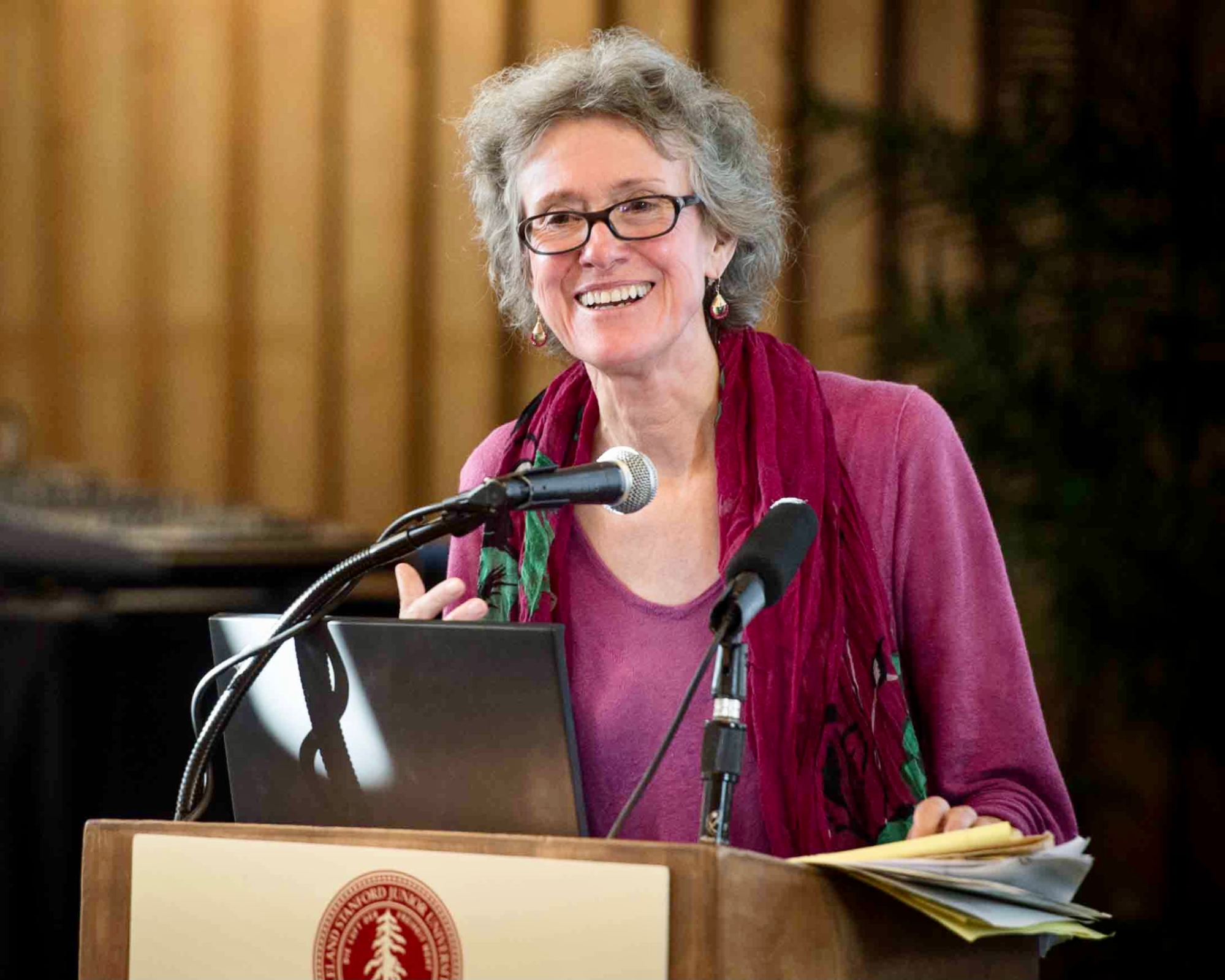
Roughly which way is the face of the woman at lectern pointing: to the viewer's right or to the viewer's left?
to the viewer's left

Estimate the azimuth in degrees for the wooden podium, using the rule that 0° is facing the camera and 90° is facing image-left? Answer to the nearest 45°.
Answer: approximately 45°

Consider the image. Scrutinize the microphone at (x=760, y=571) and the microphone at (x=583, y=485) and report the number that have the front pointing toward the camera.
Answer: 0

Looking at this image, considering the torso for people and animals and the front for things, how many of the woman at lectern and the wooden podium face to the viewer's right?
0

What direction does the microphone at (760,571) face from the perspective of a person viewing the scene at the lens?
facing away from the viewer and to the right of the viewer

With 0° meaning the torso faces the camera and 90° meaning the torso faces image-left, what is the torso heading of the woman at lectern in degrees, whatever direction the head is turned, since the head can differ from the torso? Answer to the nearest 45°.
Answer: approximately 45°

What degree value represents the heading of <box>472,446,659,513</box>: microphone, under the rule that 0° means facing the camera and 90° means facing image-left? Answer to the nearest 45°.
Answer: approximately 225°

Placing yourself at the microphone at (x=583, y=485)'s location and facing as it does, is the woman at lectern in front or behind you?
in front

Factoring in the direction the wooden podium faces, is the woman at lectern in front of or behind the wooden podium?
behind

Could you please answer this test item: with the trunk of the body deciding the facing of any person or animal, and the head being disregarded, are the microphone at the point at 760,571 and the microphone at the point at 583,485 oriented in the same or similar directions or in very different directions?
same or similar directions
